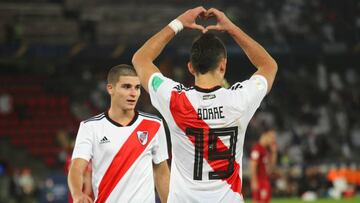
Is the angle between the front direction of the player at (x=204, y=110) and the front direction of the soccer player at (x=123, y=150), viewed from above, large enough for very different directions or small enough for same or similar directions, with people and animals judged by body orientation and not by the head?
very different directions

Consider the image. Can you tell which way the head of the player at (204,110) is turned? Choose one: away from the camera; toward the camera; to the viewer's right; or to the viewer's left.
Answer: away from the camera

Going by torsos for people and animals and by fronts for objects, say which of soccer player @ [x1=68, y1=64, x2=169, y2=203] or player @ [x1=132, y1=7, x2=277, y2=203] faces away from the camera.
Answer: the player

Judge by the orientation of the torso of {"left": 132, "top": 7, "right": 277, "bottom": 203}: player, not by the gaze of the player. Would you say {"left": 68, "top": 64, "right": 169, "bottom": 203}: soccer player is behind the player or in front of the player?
in front

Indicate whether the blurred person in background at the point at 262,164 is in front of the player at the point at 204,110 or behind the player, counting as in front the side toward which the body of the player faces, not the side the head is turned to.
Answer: in front

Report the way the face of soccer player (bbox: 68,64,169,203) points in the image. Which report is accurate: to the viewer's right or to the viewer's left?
to the viewer's right

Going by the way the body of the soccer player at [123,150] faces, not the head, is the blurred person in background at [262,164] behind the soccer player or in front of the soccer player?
behind

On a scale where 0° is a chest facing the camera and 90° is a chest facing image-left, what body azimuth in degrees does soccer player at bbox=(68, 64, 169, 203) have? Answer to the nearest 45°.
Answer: approximately 0°

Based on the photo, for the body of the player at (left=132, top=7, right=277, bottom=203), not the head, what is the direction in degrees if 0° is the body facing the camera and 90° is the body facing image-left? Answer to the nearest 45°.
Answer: approximately 180°

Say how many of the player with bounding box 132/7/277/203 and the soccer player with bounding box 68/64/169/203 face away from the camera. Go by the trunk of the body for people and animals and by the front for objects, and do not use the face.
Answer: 1
